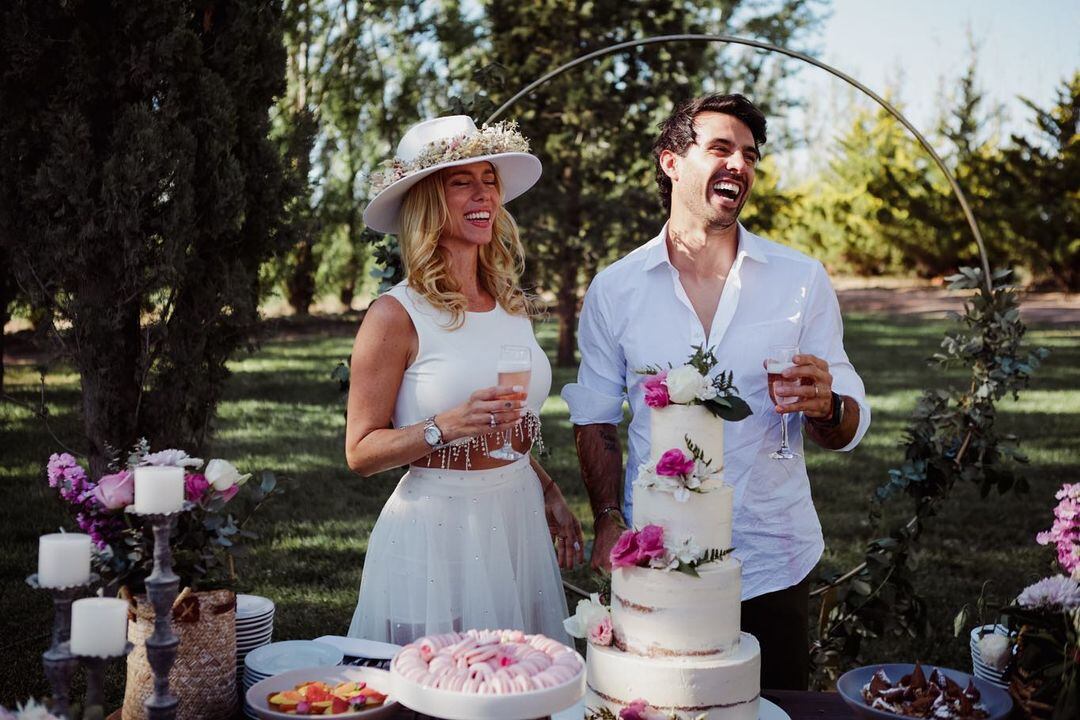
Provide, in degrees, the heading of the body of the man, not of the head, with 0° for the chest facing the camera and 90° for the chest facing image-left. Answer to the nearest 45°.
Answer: approximately 0°

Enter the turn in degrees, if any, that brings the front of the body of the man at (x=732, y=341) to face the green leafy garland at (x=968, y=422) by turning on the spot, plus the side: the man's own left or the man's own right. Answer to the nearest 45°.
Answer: approximately 135° to the man's own left

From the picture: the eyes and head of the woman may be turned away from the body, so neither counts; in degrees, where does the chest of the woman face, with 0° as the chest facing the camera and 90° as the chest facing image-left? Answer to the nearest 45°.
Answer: approximately 315°

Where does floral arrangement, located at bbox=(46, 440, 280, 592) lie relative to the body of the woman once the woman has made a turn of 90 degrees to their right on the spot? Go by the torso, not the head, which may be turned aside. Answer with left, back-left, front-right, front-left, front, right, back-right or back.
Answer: front

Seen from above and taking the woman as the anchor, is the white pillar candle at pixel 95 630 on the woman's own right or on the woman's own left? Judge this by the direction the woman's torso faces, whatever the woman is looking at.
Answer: on the woman's own right

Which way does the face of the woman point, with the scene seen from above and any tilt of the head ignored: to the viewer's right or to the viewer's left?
to the viewer's right

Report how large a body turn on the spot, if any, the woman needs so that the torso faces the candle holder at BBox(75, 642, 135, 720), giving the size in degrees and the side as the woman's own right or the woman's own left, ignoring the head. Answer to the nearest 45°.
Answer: approximately 90° to the woman's own right

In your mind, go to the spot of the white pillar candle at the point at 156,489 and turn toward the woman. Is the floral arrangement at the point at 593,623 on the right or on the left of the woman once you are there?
right

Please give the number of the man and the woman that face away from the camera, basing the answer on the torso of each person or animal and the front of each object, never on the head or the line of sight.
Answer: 0

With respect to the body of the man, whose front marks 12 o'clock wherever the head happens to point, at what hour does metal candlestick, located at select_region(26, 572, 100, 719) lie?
The metal candlestick is roughly at 1 o'clock from the man.

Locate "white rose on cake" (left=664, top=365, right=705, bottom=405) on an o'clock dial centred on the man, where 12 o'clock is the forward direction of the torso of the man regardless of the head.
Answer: The white rose on cake is roughly at 12 o'clock from the man.
